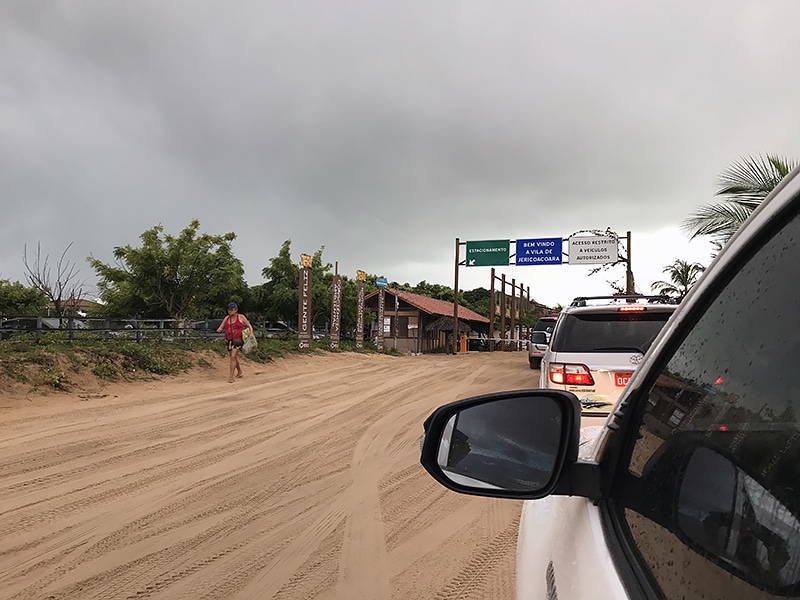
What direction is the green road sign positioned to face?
toward the camera

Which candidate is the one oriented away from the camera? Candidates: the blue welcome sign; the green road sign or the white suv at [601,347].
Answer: the white suv

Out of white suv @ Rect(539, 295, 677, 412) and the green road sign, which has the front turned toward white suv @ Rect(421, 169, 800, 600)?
the green road sign

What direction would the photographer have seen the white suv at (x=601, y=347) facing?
facing away from the viewer

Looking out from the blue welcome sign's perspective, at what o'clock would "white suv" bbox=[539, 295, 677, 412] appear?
The white suv is roughly at 12 o'clock from the blue welcome sign.

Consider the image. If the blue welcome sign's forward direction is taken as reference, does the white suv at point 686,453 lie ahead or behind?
ahead

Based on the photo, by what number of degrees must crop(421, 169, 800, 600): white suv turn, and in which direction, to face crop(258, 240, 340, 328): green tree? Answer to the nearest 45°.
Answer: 0° — it already faces it

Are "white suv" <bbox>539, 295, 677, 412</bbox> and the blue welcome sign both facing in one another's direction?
yes

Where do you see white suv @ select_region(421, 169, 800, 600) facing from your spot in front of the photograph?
facing away from the viewer and to the left of the viewer

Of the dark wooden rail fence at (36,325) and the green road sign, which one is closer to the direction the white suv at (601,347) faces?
the green road sign

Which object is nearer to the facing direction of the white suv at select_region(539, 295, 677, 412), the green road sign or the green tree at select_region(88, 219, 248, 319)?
the green road sign

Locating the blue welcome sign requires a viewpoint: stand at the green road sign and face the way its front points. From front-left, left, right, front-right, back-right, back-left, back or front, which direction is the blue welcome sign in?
left

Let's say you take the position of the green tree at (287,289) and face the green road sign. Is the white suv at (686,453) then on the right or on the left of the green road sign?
right

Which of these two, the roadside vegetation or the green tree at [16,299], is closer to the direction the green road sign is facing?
the roadside vegetation

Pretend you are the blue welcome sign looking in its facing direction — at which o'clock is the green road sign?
The green road sign is roughly at 3 o'clock from the blue welcome sign.

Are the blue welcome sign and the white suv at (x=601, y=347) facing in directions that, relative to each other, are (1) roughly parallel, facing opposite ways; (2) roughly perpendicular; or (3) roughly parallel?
roughly parallel, facing opposite ways

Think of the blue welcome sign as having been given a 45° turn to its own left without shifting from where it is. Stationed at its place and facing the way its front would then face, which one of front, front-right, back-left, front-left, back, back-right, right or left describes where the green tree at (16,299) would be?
back-right

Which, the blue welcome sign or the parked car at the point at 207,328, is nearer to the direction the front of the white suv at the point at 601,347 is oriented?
the blue welcome sign
